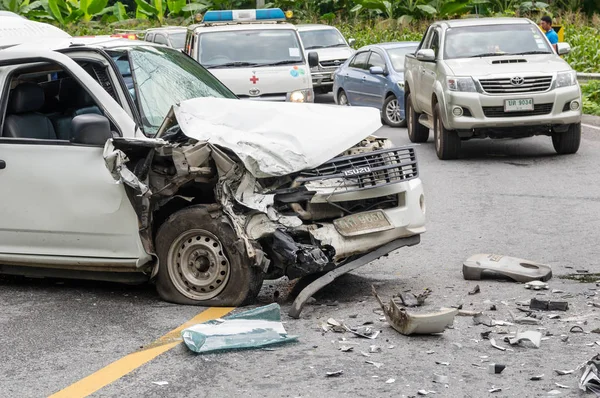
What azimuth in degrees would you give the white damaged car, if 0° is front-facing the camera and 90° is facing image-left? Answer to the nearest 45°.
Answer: approximately 315°

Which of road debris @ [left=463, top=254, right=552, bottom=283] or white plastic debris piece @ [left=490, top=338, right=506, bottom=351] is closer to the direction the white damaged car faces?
the white plastic debris piece

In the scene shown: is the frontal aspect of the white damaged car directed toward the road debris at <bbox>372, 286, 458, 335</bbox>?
yes

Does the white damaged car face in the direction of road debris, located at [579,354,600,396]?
yes

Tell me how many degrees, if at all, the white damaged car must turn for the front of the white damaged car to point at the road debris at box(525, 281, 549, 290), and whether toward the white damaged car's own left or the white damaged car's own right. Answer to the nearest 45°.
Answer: approximately 45° to the white damaged car's own left

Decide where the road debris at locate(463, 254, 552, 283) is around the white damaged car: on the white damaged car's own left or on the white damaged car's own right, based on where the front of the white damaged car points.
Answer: on the white damaged car's own left

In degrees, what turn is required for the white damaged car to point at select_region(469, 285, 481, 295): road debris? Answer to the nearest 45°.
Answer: approximately 45° to its left

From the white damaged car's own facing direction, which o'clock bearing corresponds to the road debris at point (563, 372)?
The road debris is roughly at 12 o'clock from the white damaged car.

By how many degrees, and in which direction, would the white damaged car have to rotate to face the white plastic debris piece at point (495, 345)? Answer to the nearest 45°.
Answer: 0° — it already faces it
